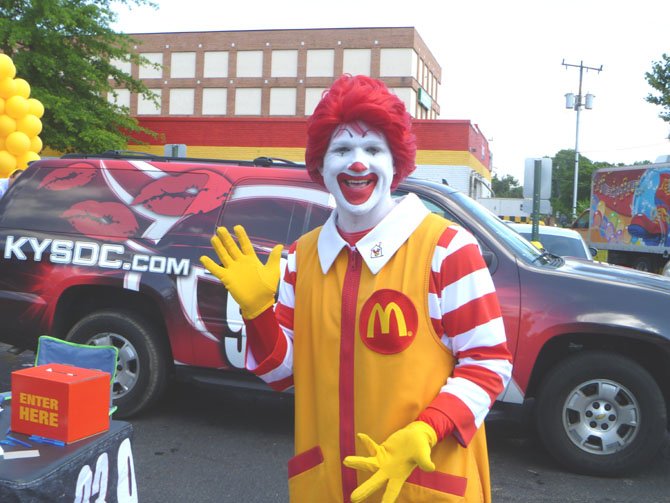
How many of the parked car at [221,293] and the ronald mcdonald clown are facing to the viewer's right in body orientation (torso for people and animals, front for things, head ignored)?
1

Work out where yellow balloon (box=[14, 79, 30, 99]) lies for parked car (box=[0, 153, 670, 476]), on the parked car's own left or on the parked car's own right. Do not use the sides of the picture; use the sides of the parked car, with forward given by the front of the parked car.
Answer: on the parked car's own left

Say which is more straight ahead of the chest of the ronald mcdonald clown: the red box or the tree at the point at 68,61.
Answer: the red box

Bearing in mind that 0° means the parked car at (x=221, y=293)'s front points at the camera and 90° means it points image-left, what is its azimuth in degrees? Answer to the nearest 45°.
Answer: approximately 270°

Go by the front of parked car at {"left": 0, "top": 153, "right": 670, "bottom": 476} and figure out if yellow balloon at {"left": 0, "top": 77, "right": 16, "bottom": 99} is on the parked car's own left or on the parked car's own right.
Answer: on the parked car's own left

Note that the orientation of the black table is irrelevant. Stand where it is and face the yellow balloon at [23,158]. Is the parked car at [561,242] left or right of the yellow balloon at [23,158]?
right

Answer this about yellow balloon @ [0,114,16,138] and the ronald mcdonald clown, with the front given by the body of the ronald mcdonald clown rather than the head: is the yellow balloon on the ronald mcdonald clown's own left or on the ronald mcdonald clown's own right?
on the ronald mcdonald clown's own right

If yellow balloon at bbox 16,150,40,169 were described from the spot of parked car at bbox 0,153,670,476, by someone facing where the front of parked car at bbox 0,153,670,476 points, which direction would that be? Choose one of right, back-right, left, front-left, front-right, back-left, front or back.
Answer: back-left

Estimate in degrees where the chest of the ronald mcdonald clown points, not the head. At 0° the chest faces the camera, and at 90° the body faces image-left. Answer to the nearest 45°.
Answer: approximately 45°

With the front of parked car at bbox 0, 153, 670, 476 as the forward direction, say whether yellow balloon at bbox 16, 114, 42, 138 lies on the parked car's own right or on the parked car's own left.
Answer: on the parked car's own left
